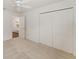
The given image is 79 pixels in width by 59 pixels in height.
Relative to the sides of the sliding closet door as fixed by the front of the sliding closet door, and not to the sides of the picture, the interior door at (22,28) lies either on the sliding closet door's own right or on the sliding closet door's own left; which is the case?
on the sliding closet door's own right

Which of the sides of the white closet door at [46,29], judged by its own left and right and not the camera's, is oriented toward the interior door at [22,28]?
right

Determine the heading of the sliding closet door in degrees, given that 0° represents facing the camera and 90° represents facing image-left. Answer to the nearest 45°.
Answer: approximately 45°
